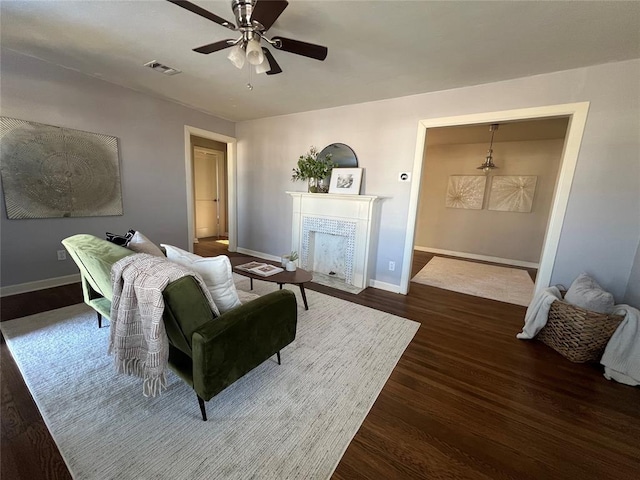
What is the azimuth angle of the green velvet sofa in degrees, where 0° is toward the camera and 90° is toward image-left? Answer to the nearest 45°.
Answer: approximately 225°

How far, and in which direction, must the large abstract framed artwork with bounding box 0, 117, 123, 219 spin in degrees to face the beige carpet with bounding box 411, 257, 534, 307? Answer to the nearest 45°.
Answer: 0° — it already faces it

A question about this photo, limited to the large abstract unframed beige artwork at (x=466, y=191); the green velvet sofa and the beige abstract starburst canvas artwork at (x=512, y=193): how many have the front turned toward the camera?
2

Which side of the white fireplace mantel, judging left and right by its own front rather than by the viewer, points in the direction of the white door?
right

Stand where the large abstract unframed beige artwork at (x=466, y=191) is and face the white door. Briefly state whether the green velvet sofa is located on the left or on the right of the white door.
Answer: left

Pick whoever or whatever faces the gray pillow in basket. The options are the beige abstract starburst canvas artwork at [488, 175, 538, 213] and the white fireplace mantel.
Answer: the beige abstract starburst canvas artwork

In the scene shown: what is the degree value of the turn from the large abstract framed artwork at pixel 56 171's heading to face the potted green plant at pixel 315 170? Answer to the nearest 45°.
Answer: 0° — it already faces it

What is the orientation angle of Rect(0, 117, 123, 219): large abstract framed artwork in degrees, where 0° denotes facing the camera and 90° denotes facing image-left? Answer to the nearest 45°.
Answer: approximately 315°

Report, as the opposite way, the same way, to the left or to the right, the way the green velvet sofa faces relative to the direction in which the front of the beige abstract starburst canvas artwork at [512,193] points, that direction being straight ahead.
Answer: the opposite way
